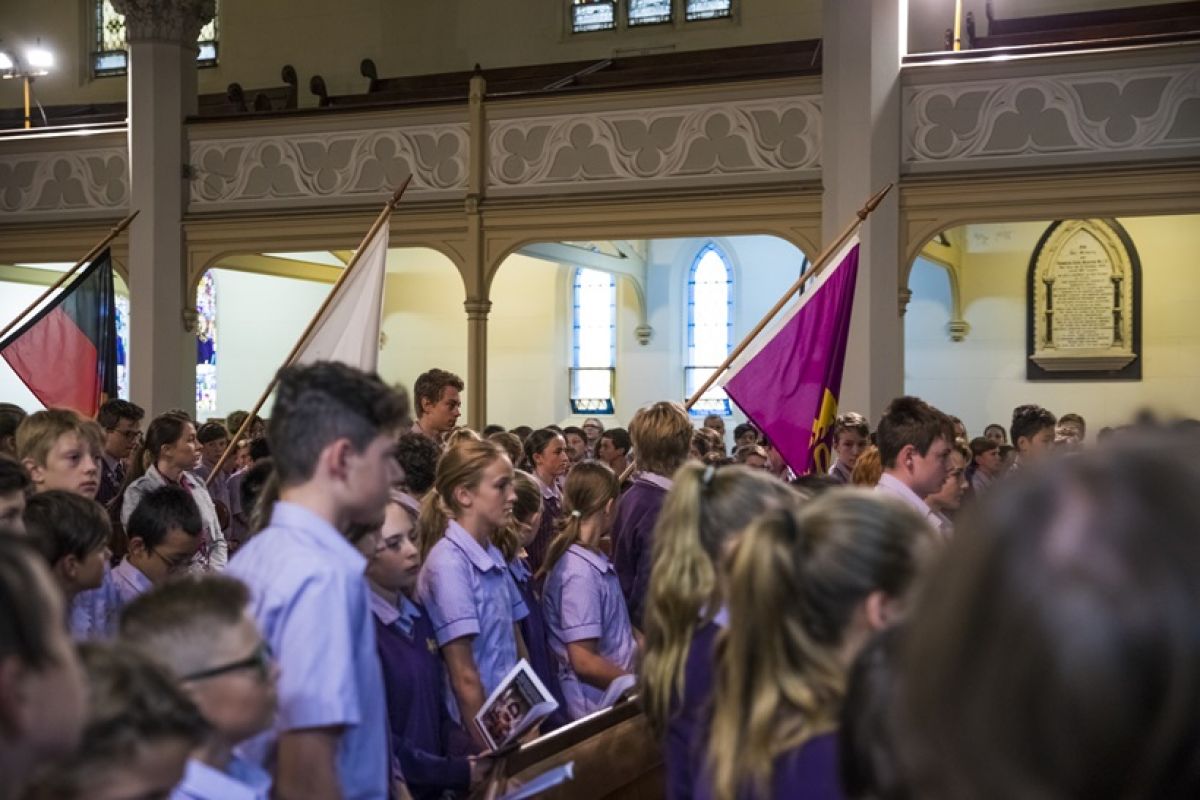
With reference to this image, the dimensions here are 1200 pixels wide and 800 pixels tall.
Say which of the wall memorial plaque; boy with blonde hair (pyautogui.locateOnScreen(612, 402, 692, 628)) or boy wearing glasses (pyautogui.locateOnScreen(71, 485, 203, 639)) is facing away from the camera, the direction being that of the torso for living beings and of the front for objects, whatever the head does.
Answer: the boy with blonde hair

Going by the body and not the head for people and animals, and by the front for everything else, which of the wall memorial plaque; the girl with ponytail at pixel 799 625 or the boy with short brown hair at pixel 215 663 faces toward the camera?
the wall memorial plaque

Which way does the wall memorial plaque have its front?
toward the camera

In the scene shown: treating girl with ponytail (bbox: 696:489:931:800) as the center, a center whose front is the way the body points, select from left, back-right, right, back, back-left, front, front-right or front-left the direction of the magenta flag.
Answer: front-left

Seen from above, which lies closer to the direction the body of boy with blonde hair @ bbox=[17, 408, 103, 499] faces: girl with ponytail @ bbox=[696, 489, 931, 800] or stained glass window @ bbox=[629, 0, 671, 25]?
the girl with ponytail

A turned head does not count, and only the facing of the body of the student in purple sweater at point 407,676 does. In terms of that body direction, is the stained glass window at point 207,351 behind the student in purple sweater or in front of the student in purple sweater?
behind

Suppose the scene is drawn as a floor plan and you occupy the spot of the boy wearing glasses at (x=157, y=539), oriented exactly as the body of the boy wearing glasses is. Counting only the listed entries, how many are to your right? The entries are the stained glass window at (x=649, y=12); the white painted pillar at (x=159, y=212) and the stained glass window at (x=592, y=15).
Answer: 0

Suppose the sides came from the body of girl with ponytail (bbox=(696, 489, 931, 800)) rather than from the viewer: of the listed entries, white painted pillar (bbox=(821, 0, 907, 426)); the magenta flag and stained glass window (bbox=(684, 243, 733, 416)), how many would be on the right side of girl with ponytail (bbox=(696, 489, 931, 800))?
0

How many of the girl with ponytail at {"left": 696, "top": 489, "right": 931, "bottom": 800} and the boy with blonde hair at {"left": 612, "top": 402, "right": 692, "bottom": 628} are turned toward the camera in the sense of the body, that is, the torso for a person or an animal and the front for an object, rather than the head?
0

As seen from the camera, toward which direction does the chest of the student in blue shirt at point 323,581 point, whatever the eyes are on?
to the viewer's right

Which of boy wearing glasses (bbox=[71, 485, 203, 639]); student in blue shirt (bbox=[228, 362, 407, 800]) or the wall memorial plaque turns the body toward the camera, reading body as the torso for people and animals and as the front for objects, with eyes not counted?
the wall memorial plaque

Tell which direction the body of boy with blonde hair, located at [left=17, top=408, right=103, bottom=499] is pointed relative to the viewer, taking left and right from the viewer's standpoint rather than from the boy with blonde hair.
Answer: facing the viewer and to the right of the viewer

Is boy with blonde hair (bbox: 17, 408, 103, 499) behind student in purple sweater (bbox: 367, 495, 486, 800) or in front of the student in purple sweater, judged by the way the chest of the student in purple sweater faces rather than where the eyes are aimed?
behind

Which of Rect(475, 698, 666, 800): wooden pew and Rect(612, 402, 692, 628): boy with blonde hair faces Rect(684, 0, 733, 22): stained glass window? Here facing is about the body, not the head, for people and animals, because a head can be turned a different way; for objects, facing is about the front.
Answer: the boy with blonde hair

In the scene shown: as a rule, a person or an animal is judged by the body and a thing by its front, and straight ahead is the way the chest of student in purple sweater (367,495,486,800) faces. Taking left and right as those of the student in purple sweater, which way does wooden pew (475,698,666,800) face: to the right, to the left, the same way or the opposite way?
the same way
